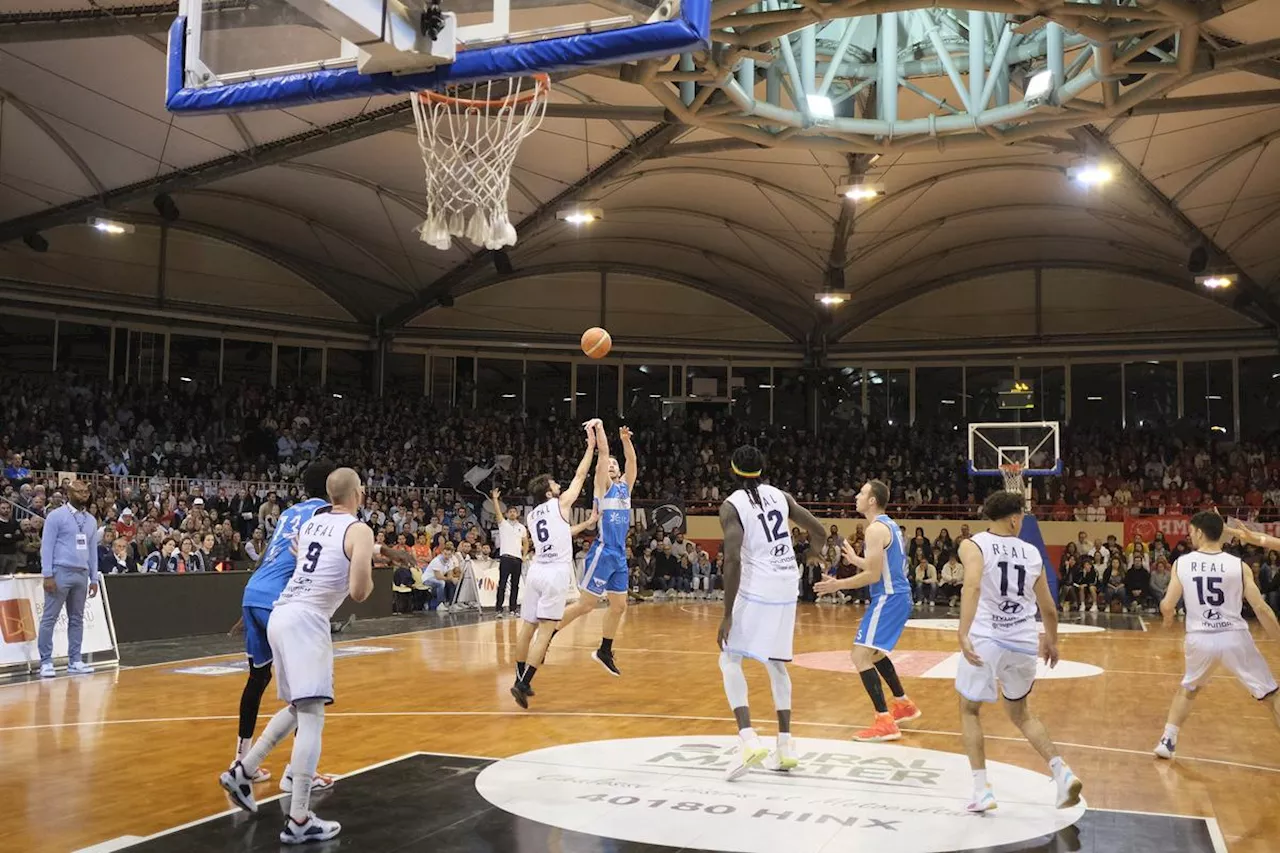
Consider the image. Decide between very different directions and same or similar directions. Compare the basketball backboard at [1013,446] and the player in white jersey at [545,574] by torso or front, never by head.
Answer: very different directions

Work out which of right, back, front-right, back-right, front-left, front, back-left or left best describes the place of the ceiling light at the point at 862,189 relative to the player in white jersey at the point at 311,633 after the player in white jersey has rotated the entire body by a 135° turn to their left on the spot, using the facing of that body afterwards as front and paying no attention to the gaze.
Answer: back-right

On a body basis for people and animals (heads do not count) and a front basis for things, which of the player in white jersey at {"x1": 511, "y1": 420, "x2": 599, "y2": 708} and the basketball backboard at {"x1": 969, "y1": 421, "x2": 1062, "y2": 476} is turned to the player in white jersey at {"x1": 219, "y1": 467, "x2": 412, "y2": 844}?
the basketball backboard

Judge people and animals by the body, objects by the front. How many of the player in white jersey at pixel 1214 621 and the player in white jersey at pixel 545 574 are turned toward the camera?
0

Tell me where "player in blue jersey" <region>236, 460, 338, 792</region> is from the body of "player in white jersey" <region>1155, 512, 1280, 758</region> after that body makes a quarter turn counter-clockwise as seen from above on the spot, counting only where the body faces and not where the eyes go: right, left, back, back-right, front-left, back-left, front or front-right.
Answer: front-left

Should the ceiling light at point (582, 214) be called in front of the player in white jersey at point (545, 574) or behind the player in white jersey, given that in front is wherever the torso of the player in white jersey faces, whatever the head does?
in front

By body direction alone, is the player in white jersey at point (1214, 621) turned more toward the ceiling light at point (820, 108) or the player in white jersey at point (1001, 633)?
the ceiling light

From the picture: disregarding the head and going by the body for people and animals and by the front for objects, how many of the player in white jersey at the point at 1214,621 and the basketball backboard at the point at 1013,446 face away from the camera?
1

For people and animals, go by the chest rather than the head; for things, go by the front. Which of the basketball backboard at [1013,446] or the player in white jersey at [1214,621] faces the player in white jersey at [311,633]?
the basketball backboard

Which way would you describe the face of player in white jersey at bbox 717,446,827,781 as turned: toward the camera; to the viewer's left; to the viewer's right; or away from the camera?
away from the camera

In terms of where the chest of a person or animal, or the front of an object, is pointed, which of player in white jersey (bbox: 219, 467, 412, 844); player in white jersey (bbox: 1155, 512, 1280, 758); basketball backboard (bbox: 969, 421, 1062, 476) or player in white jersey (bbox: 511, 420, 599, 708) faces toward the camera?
the basketball backboard

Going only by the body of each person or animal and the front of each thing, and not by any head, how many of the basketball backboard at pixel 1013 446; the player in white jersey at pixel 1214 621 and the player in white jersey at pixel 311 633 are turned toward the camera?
1

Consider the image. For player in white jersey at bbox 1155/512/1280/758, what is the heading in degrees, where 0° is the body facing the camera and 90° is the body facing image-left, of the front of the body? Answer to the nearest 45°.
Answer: approximately 180°

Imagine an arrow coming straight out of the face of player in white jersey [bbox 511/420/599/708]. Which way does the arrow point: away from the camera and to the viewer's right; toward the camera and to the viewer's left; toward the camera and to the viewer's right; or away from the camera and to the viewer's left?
away from the camera and to the viewer's right

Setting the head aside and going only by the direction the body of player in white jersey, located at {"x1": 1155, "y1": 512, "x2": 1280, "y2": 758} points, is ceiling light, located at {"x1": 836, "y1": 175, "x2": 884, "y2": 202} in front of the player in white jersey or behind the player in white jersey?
in front

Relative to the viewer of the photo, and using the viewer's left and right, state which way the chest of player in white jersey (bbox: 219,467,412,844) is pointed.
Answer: facing away from the viewer and to the right of the viewer
